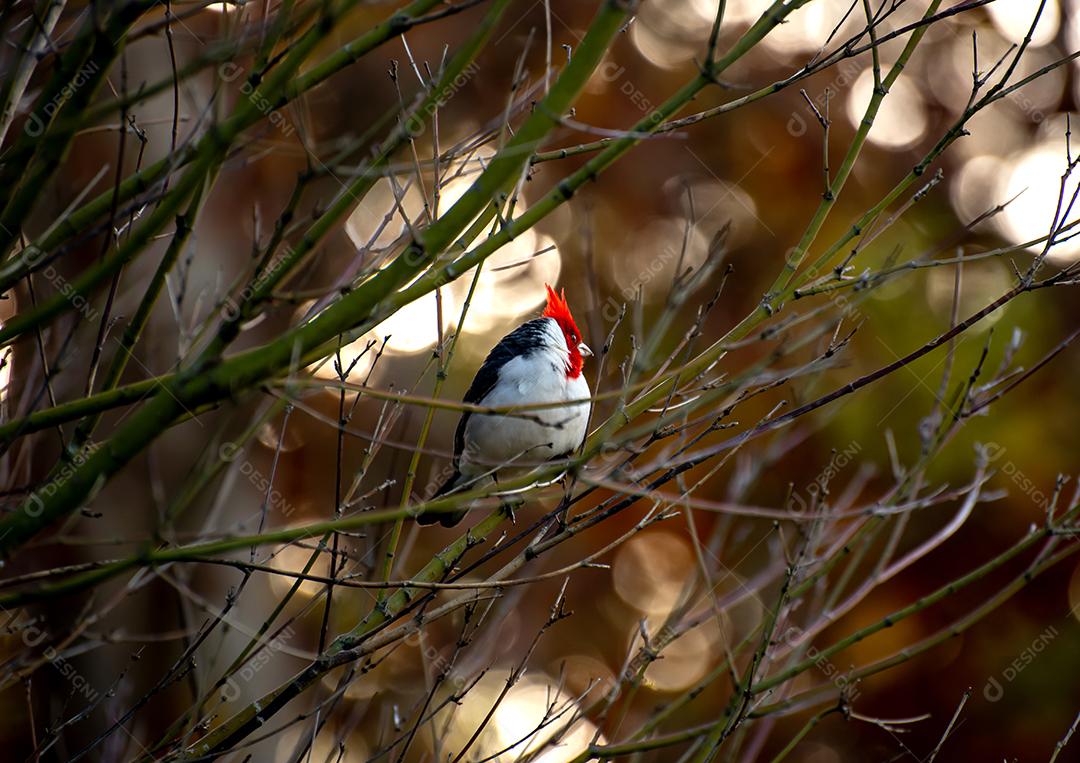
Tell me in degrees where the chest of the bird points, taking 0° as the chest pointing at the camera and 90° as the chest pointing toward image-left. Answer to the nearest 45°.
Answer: approximately 270°
